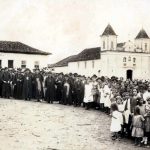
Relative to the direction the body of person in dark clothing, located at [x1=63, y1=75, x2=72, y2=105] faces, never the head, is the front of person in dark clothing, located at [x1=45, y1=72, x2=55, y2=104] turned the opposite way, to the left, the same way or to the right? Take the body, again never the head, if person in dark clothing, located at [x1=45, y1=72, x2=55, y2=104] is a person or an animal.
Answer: the same way

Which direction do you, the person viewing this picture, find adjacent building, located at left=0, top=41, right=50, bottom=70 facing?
facing the viewer

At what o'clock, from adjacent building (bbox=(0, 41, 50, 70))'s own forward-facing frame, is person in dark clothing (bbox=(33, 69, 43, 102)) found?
The person in dark clothing is roughly at 12 o'clock from the adjacent building.

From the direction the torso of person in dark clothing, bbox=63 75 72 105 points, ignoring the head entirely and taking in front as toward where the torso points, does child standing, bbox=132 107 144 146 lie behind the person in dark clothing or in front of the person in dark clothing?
in front

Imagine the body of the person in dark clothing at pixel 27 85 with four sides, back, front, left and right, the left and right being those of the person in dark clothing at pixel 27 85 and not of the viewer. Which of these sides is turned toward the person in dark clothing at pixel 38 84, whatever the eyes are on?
left

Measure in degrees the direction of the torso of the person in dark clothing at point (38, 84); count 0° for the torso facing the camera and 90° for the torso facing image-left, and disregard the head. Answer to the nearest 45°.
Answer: approximately 0°

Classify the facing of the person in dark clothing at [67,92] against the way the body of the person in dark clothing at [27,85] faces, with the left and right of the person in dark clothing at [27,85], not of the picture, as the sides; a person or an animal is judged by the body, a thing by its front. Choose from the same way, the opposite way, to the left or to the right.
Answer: the same way

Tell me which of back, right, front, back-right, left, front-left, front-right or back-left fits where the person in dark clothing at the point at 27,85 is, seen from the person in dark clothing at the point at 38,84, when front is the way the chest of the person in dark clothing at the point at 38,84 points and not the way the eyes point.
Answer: right

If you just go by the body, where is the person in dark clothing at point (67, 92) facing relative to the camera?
toward the camera

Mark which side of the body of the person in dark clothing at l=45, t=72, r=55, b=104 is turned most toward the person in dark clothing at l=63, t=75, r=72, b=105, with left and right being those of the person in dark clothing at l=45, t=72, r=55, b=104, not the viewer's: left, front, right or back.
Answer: left

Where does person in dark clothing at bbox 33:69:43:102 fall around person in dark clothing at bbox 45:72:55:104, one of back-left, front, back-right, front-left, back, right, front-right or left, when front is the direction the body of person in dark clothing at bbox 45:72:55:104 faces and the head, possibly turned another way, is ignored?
back-right

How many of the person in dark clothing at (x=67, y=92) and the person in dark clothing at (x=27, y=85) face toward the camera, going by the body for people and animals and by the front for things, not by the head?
2

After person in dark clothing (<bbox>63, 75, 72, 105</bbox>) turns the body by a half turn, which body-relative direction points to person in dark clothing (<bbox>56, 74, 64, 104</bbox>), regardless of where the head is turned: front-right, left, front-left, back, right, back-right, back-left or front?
front-left
